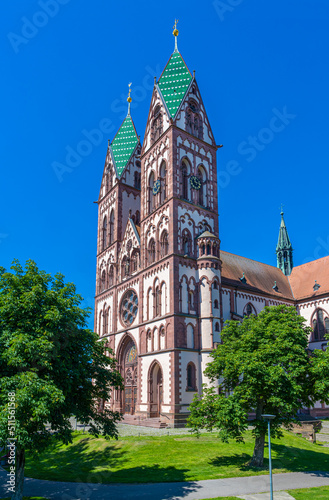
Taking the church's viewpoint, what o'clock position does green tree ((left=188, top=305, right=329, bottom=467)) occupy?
The green tree is roughly at 10 o'clock from the church.

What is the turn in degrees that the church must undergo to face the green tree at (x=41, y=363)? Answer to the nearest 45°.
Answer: approximately 45° to its left

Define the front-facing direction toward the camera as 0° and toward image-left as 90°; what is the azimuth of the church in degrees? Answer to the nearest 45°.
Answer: approximately 45°
